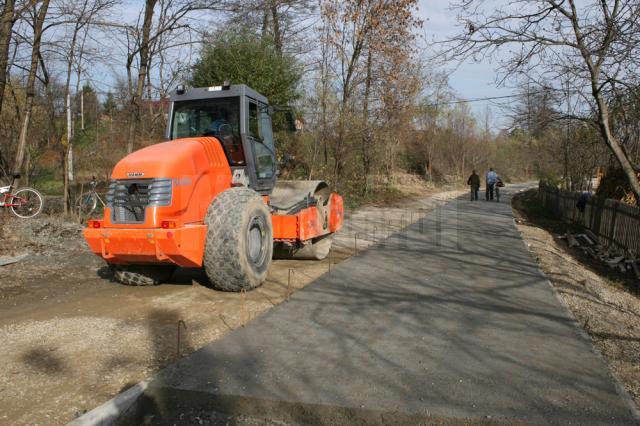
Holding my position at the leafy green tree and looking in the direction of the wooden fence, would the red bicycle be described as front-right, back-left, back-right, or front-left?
back-right

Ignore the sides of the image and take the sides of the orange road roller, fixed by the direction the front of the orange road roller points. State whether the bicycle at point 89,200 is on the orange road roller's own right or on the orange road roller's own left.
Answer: on the orange road roller's own left

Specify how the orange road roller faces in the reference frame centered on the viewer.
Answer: facing away from the viewer and to the right of the viewer

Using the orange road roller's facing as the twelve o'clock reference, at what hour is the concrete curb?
The concrete curb is roughly at 5 o'clock from the orange road roller.

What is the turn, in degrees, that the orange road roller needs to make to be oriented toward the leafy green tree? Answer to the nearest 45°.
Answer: approximately 45° to its left

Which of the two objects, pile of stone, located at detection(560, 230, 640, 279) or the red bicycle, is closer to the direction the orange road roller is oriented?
the pile of stone

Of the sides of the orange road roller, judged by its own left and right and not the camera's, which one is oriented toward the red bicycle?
left

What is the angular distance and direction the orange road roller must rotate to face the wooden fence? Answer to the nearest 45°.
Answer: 0° — it already faces it
